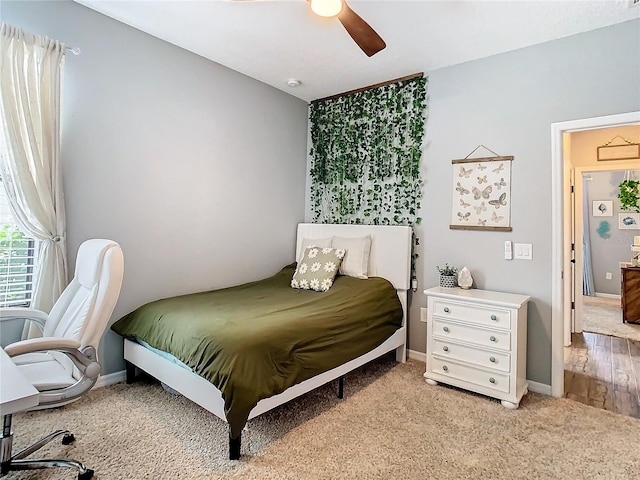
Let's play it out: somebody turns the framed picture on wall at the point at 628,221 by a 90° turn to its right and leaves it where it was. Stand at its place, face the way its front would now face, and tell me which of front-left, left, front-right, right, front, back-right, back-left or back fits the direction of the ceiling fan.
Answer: left

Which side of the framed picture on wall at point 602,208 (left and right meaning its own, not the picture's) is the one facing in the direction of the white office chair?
front

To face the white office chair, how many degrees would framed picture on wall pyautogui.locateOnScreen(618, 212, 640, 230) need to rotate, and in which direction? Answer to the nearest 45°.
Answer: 0° — it already faces it

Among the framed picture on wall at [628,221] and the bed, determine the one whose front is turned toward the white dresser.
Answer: the framed picture on wall

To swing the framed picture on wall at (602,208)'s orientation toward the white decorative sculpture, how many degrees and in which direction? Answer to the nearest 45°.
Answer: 0° — it already faces it

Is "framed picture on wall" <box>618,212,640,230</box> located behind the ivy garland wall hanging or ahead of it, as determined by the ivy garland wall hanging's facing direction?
behind

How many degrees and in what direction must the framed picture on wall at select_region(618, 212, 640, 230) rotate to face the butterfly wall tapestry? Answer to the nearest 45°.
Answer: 0° — it already faces it

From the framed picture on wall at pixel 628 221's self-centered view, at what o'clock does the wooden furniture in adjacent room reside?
The wooden furniture in adjacent room is roughly at 12 o'clock from the framed picture on wall.

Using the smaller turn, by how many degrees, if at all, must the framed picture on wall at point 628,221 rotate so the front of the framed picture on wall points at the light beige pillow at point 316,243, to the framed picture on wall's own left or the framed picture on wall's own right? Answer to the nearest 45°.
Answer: approximately 45° to the framed picture on wall's own right

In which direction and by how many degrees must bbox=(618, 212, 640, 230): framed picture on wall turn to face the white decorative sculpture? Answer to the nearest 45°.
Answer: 0° — it already faces it

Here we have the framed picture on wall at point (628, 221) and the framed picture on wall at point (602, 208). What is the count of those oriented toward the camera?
2
